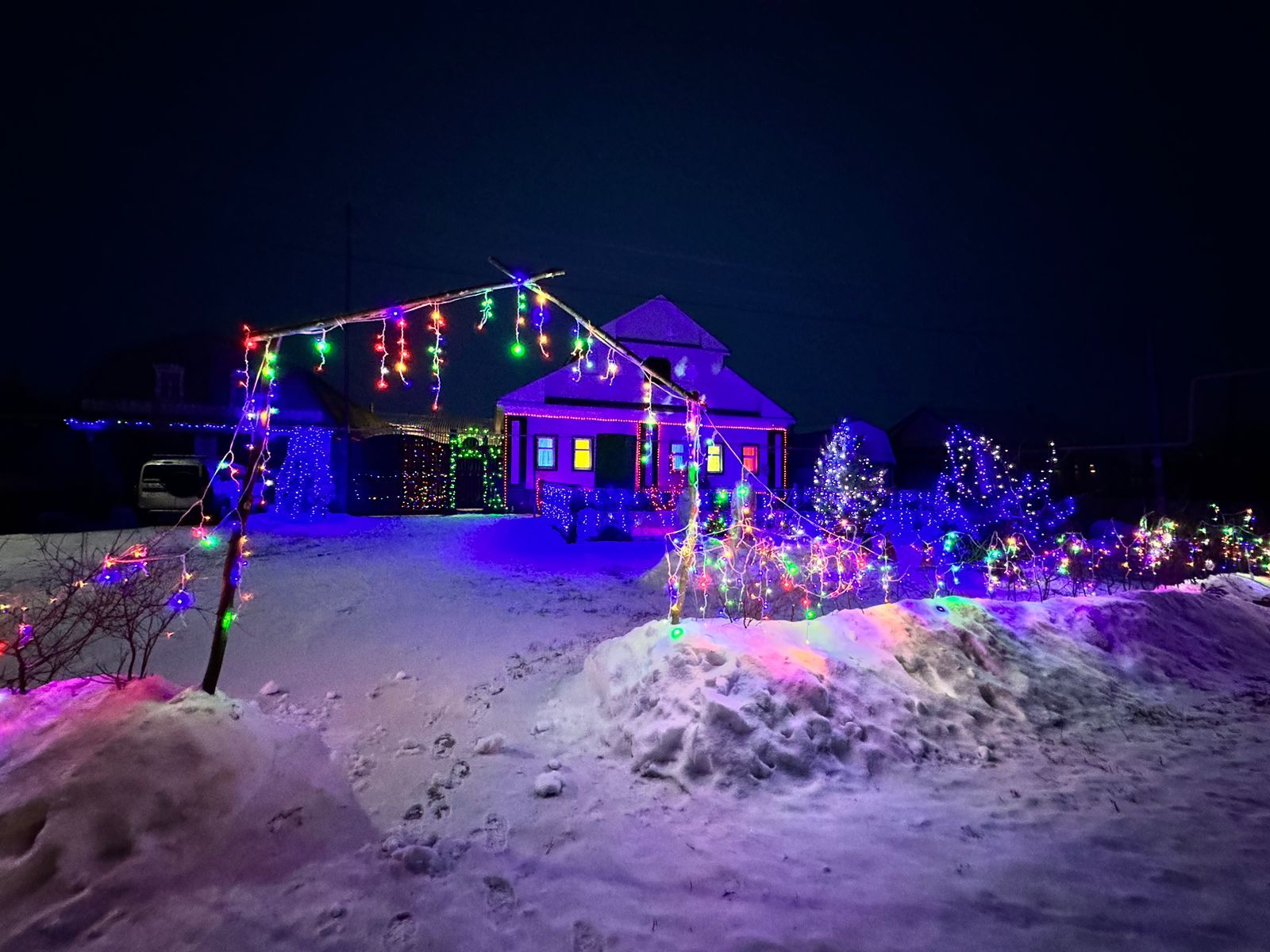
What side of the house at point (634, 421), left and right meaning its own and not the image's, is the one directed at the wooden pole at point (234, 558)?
front

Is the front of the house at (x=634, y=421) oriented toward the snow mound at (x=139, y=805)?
yes

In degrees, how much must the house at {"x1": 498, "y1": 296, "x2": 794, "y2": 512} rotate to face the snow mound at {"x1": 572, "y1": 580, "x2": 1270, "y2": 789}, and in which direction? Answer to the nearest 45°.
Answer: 0° — it already faces it

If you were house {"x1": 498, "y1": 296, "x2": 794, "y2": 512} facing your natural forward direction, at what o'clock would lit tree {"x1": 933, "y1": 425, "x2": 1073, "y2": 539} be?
The lit tree is roughly at 10 o'clock from the house.

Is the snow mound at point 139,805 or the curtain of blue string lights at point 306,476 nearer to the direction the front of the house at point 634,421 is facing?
the snow mound

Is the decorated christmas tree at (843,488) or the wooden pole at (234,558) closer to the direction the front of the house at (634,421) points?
the wooden pole

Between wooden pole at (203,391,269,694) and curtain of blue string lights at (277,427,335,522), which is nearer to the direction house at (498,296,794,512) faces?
the wooden pole

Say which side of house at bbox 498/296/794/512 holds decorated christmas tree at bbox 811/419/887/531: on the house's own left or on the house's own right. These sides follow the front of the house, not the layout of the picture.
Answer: on the house's own left

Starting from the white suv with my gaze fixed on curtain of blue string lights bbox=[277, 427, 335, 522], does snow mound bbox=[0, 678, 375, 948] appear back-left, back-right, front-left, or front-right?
front-right

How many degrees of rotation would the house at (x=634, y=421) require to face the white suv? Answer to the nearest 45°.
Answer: approximately 45° to its right

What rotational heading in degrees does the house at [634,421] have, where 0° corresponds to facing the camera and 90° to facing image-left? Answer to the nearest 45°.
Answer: approximately 0°

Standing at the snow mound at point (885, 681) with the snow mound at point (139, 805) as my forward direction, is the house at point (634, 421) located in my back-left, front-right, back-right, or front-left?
back-right
